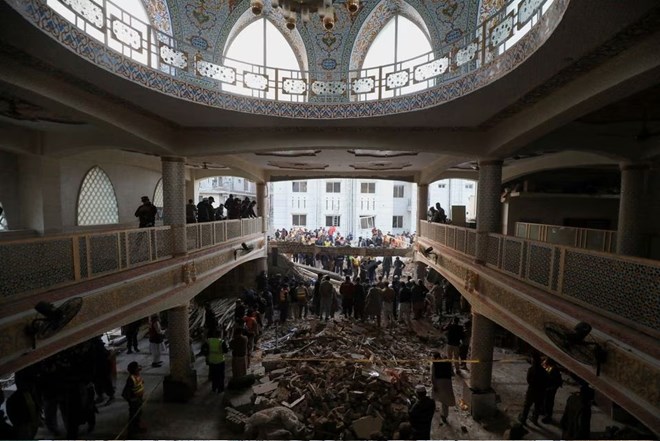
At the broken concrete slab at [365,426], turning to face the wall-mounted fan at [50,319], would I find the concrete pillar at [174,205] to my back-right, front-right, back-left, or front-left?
front-right

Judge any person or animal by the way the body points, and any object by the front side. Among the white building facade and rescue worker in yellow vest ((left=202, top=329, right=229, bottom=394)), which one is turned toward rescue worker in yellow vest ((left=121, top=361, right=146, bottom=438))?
the white building facade

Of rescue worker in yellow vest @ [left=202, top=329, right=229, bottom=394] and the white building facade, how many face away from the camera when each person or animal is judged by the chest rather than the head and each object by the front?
1

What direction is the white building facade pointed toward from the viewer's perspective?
toward the camera

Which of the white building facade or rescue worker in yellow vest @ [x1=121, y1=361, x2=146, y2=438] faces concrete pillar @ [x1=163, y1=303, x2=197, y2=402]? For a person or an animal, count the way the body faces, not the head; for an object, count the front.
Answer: the white building facade

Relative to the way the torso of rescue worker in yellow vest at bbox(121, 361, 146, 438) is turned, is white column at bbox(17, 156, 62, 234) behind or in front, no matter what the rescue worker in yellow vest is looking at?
behind

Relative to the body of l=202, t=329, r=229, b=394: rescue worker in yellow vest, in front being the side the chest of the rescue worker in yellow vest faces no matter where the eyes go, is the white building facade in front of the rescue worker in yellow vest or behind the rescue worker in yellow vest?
in front

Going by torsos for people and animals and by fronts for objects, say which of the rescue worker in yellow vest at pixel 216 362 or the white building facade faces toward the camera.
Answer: the white building facade

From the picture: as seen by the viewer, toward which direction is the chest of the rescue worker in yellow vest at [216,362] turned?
away from the camera

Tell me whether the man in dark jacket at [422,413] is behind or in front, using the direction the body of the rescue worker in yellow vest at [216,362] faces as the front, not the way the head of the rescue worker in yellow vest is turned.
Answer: behind

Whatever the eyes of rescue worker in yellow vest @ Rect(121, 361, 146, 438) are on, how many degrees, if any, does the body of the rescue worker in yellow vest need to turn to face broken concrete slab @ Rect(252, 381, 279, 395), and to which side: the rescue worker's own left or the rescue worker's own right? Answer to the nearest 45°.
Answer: approximately 45° to the rescue worker's own left

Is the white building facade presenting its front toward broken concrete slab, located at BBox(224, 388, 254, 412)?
yes

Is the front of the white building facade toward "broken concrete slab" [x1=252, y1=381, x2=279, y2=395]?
yes

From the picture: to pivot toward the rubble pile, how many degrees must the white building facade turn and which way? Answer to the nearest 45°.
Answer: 0° — it already faces it
